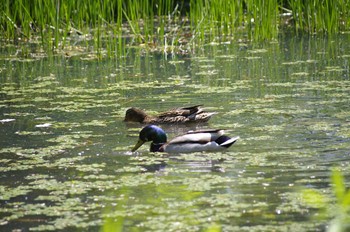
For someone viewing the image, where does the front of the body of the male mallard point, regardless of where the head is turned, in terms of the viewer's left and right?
facing to the left of the viewer

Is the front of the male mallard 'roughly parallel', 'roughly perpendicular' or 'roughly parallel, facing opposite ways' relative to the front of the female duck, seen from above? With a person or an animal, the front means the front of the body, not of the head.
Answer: roughly parallel

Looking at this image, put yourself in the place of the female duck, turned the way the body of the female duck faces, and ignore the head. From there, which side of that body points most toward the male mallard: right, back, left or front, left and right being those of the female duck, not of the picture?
left

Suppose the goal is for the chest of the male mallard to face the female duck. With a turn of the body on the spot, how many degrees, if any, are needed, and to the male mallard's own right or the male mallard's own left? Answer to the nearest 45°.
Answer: approximately 90° to the male mallard's own right

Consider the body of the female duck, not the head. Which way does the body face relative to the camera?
to the viewer's left

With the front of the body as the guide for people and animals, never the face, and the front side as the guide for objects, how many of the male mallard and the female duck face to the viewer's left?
2
